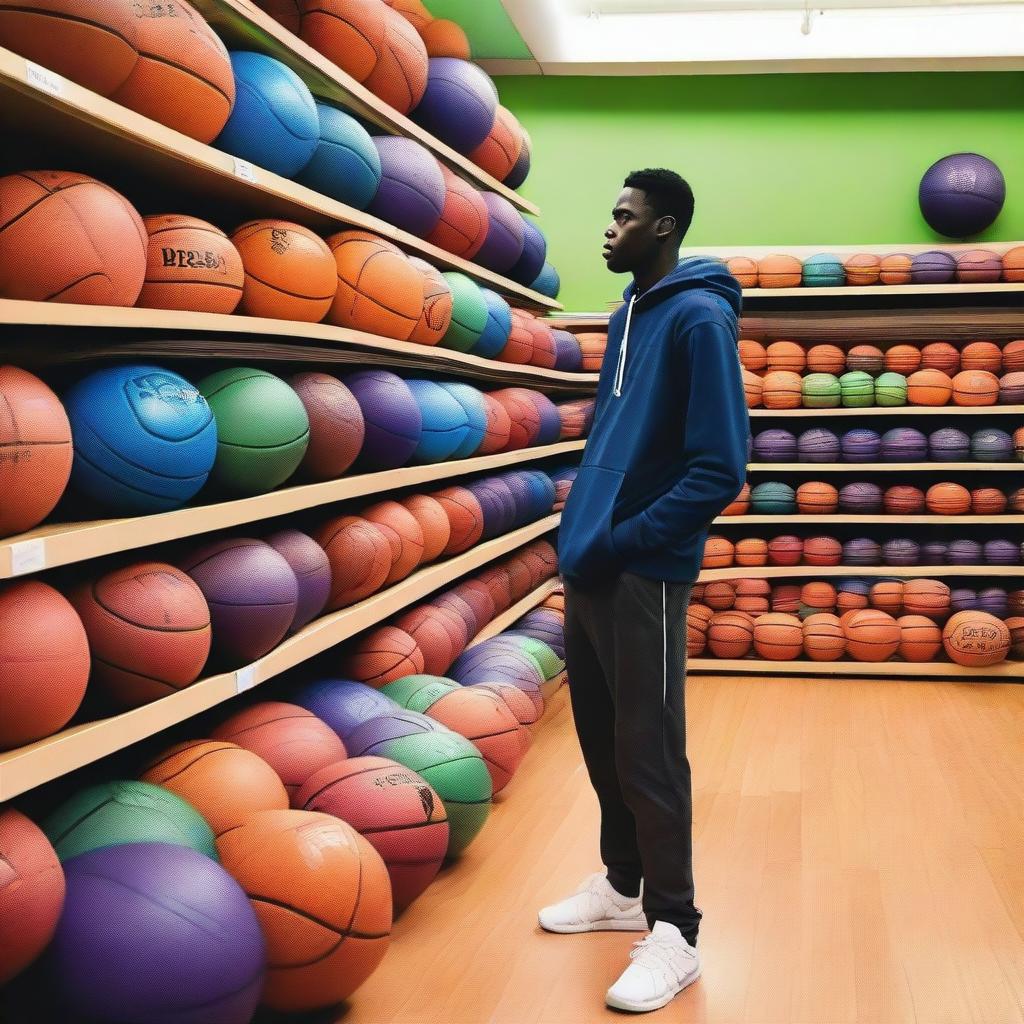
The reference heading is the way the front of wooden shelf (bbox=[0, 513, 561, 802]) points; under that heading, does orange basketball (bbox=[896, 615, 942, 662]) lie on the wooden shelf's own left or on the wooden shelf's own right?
on the wooden shelf's own left

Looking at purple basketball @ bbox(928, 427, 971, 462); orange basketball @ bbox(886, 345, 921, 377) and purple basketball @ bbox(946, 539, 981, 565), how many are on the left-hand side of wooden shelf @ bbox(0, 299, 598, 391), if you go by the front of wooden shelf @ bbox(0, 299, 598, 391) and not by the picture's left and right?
3

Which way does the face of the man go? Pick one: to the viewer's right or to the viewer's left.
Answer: to the viewer's left

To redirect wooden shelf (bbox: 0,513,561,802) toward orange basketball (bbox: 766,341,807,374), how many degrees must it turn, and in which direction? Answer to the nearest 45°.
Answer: approximately 90° to its left

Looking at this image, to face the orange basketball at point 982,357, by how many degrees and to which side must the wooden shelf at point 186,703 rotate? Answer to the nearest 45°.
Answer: approximately 90° to its left

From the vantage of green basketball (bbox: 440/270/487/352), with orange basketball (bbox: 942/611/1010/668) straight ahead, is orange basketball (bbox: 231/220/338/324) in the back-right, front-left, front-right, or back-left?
back-right

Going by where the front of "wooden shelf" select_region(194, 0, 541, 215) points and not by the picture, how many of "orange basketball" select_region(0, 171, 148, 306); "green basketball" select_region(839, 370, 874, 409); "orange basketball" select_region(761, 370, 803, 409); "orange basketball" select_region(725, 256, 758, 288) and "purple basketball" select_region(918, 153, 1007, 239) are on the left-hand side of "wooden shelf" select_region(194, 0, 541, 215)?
4

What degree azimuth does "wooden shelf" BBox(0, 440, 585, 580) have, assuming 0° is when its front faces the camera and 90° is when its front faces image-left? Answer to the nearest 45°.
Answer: approximately 315°
